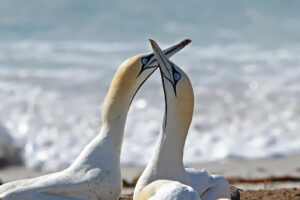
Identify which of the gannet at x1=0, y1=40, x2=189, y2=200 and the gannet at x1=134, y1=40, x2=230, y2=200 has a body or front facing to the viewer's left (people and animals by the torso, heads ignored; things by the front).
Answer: the gannet at x1=134, y1=40, x2=230, y2=200

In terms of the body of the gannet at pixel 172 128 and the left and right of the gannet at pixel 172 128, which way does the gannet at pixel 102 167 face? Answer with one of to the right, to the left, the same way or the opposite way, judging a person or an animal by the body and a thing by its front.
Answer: the opposite way

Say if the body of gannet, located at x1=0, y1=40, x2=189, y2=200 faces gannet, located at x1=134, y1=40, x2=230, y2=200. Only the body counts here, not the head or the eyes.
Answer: yes

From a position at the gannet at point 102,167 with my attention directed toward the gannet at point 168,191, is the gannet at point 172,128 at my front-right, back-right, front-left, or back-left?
front-left

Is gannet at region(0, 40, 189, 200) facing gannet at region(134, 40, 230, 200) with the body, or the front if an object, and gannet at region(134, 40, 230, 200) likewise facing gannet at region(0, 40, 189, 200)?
yes

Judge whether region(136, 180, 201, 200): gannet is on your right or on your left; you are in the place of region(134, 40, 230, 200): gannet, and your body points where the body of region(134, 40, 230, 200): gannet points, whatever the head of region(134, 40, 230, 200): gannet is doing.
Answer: on your left

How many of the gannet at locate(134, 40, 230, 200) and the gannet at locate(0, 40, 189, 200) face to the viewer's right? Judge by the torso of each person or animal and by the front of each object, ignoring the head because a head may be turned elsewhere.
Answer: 1

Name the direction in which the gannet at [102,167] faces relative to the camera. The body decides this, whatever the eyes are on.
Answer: to the viewer's right

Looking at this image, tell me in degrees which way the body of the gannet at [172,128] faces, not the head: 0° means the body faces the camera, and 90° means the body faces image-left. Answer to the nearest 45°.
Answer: approximately 90°

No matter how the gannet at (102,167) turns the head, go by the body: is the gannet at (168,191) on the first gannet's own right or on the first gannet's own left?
on the first gannet's own right

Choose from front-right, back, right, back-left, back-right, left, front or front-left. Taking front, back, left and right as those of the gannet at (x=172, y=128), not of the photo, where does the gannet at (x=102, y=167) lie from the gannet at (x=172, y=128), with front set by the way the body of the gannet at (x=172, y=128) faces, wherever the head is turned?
front
